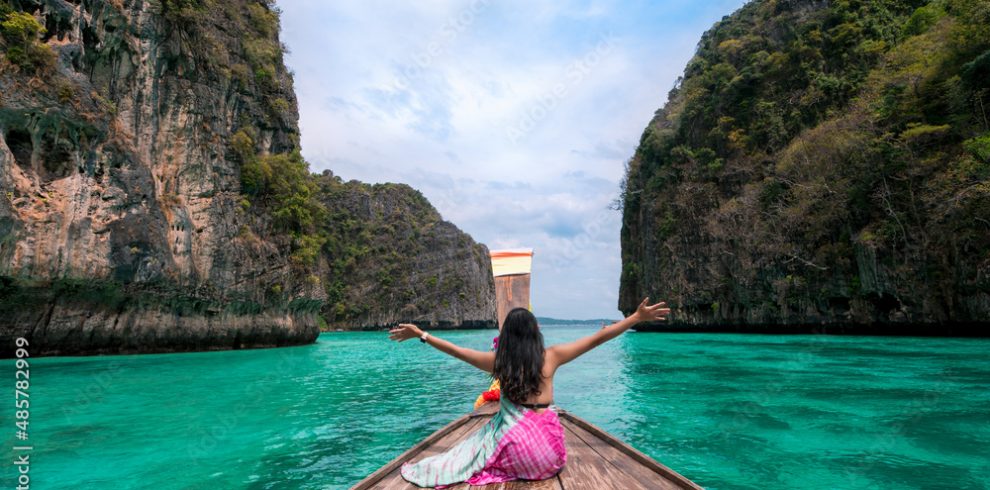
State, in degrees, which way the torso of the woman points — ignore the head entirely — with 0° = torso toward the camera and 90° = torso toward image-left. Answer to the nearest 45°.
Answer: approximately 180°

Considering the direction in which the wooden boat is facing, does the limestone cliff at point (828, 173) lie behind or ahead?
ahead

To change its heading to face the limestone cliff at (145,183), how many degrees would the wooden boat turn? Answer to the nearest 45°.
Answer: approximately 45° to its left

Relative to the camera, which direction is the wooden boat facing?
away from the camera

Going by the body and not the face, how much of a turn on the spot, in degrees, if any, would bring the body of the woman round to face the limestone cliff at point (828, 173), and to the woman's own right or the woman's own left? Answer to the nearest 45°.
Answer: approximately 45° to the woman's own right

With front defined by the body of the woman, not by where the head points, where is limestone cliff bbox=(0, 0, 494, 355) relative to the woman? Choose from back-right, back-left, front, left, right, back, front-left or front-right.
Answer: front-left

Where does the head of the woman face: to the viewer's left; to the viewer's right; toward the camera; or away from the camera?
away from the camera
